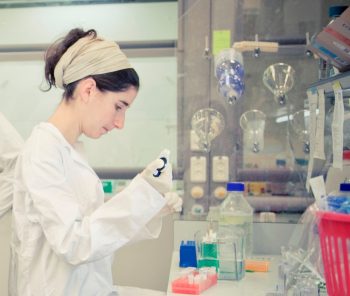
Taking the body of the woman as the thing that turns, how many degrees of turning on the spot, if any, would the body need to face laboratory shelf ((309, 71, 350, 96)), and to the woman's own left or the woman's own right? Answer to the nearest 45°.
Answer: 0° — they already face it

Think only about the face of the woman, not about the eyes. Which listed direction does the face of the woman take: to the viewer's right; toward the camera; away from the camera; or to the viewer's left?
to the viewer's right

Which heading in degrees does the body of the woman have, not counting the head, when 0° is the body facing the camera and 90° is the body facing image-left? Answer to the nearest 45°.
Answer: approximately 270°
